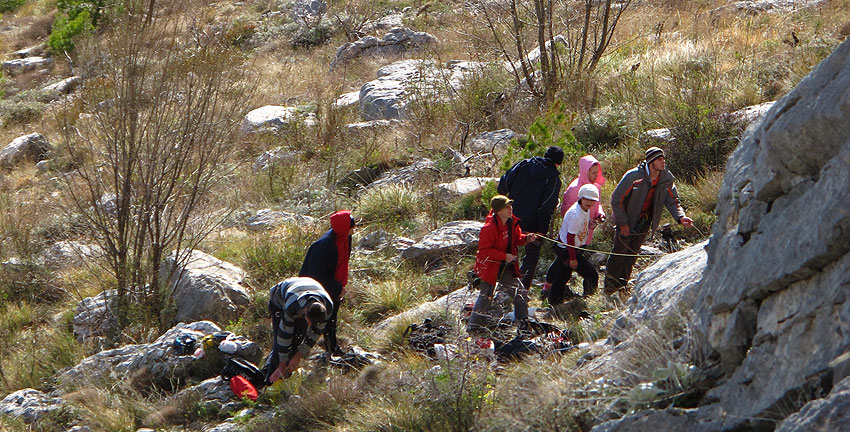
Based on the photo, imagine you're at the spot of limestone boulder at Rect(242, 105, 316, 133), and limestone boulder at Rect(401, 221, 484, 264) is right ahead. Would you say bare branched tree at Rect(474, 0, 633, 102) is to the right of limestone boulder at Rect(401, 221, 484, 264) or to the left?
left

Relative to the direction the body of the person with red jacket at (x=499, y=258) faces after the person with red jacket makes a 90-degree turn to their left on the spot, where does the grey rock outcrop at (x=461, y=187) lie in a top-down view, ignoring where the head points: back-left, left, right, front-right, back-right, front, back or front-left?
front-left

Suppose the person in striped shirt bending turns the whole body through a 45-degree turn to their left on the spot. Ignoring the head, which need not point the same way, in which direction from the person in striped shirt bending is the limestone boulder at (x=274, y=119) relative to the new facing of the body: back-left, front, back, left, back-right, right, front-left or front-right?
left

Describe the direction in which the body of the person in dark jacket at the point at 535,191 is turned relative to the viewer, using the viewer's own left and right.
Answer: facing away from the viewer and to the right of the viewer

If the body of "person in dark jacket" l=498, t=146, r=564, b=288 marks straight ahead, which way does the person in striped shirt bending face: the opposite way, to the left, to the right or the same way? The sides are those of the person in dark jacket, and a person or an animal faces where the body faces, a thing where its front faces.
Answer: to the right

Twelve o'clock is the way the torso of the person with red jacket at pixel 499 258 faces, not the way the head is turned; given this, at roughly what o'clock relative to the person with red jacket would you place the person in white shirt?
The person in white shirt is roughly at 9 o'clock from the person with red jacket.

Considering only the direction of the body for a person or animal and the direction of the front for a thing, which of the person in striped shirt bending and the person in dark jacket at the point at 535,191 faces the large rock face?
the person in striped shirt bending

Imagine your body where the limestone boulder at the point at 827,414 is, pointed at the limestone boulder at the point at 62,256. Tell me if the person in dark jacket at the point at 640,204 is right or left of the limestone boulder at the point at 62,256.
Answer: right
